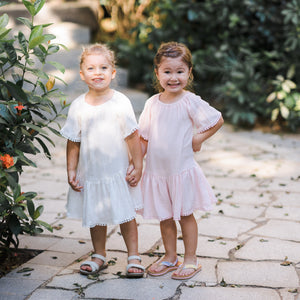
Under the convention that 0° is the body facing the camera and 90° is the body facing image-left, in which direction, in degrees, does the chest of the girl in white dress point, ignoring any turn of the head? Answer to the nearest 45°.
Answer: approximately 0°

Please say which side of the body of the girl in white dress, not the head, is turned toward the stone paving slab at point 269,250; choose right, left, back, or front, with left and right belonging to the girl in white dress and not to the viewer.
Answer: left
